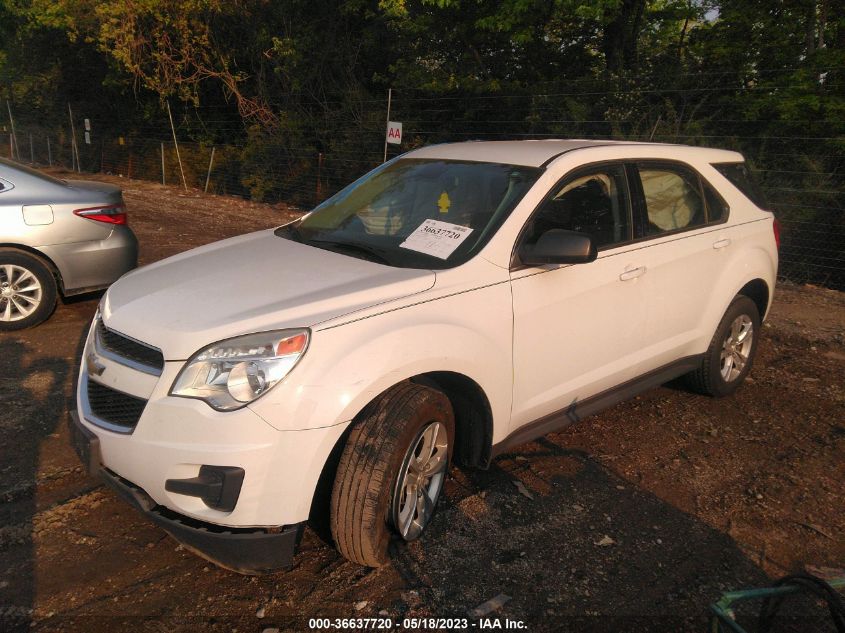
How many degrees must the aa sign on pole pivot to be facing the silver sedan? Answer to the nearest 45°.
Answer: approximately 45° to its right

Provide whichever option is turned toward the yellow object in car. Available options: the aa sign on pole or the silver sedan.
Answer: the aa sign on pole

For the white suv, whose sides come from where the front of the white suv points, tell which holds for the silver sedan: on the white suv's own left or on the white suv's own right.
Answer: on the white suv's own right

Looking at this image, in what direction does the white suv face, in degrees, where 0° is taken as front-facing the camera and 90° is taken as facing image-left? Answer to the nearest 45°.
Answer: approximately 45°

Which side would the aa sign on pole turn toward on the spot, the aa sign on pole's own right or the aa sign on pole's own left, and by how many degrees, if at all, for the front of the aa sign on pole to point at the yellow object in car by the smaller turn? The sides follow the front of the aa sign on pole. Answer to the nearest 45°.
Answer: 0° — it already faces it

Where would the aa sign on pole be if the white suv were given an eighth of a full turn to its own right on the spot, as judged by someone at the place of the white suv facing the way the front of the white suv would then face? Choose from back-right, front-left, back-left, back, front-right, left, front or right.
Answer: right

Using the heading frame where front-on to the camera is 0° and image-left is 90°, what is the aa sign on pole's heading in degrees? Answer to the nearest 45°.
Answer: approximately 0°
